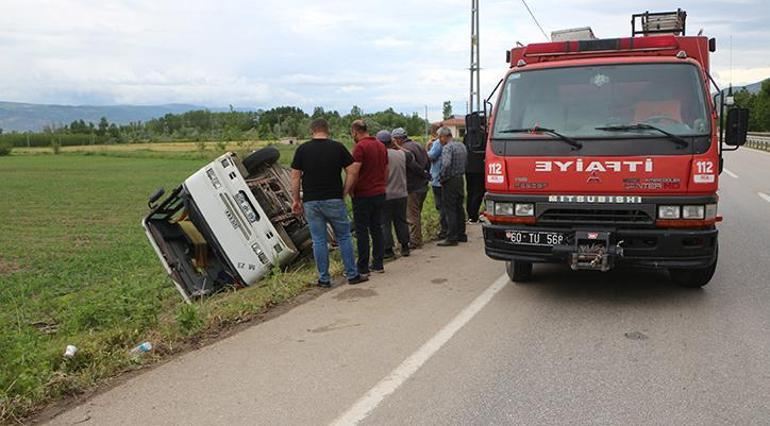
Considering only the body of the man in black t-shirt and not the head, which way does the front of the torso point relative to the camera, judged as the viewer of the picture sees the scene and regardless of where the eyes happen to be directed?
away from the camera

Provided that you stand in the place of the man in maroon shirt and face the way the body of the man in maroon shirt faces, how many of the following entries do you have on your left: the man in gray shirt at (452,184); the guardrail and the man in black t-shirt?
1

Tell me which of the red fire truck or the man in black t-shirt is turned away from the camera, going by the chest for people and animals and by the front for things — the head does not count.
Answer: the man in black t-shirt

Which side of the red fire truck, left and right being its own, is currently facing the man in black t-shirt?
right

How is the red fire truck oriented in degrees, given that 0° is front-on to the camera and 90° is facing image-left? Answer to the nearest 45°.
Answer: approximately 0°

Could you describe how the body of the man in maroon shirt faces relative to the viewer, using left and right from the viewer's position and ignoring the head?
facing away from the viewer and to the left of the viewer

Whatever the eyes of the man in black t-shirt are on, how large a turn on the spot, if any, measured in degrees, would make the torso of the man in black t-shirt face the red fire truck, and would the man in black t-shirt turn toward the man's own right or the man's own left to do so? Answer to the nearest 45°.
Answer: approximately 45° to the man's own right

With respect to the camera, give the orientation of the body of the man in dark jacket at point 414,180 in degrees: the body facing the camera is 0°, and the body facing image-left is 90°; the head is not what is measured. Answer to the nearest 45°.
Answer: approximately 90°

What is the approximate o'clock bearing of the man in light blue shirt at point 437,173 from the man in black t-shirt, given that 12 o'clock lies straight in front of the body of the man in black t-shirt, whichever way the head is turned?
The man in light blue shirt is roughly at 1 o'clock from the man in black t-shirt.

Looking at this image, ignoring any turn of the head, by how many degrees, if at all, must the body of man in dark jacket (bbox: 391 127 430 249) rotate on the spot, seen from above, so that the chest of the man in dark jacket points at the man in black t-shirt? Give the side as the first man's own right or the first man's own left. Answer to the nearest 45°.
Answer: approximately 90° to the first man's own left
